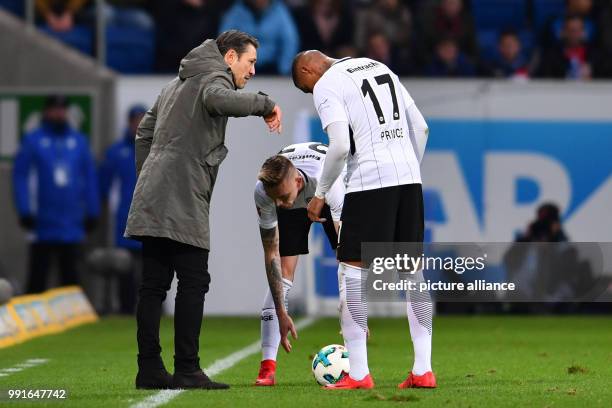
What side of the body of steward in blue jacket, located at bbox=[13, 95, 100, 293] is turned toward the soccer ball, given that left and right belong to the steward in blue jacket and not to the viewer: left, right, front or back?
front

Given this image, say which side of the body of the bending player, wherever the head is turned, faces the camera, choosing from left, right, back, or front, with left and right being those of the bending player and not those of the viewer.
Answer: front

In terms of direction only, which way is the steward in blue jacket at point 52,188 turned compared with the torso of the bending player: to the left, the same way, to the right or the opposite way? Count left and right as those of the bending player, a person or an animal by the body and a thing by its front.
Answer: the same way

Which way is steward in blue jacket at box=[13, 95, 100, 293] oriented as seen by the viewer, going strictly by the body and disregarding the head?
toward the camera

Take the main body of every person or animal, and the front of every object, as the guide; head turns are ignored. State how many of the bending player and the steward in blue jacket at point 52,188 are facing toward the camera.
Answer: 2

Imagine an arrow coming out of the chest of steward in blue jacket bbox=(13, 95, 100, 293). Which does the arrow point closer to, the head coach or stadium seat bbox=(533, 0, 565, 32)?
the head coach

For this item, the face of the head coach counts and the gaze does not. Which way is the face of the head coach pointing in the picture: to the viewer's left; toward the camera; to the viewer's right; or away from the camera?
to the viewer's right

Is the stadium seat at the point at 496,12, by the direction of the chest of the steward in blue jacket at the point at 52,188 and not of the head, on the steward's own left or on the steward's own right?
on the steward's own left

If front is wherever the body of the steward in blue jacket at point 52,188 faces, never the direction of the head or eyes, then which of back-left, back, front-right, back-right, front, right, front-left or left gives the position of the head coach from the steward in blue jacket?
front

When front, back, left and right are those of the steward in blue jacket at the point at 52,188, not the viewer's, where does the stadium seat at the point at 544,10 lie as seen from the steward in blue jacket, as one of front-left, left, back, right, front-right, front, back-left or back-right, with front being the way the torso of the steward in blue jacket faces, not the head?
left

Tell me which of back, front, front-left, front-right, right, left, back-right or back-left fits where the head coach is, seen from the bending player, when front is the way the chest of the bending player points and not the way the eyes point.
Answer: front-right

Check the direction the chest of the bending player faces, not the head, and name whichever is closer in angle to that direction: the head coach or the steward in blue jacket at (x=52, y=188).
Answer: the head coach
